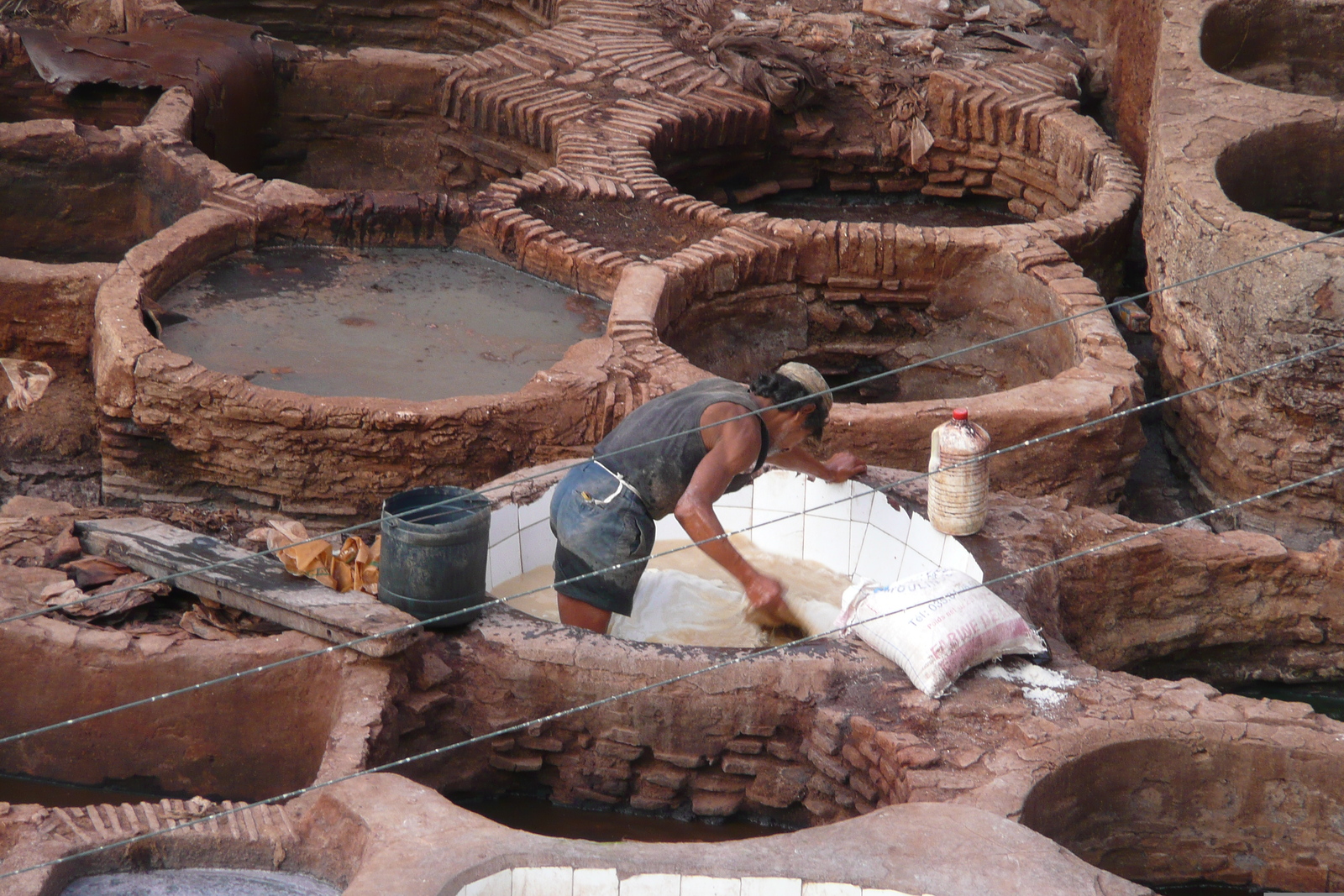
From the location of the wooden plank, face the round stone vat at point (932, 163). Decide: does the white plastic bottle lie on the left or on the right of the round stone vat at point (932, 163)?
right

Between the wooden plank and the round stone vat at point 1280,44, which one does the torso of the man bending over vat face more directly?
the round stone vat

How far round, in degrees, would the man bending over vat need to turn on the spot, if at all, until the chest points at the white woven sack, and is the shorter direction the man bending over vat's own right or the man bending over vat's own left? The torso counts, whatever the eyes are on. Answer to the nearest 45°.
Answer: approximately 45° to the man bending over vat's own right

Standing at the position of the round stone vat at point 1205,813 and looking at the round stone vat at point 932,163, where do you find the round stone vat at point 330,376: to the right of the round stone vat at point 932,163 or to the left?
left

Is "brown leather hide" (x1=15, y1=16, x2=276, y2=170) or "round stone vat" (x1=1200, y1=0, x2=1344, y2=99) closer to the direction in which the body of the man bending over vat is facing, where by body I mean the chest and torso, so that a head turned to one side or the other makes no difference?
the round stone vat

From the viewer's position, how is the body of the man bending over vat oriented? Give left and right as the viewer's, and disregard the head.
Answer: facing to the right of the viewer

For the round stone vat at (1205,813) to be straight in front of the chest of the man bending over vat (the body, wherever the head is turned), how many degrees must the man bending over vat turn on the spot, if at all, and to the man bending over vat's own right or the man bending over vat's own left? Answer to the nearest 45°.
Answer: approximately 45° to the man bending over vat's own right

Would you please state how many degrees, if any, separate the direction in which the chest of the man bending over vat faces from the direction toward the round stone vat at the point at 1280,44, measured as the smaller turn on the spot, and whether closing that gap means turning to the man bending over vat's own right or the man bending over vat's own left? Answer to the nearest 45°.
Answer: approximately 45° to the man bending over vat's own left

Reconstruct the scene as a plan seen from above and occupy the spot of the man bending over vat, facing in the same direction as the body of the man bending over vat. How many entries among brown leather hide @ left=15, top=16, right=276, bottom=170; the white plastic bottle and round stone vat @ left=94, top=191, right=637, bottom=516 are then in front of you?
1

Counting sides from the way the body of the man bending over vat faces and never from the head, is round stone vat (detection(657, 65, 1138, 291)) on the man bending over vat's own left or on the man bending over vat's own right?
on the man bending over vat's own left

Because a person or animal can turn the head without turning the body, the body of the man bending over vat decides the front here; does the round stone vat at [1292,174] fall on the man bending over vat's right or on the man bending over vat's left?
on the man bending over vat's left

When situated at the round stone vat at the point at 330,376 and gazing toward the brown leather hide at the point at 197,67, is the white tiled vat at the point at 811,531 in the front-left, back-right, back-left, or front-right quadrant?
back-right

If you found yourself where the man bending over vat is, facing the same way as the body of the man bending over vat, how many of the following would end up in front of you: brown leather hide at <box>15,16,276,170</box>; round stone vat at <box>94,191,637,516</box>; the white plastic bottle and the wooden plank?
1

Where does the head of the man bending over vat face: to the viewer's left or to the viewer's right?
to the viewer's right

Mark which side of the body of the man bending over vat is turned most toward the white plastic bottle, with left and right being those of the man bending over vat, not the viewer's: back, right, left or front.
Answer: front
